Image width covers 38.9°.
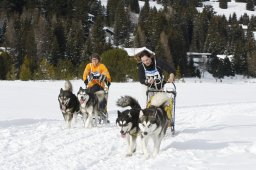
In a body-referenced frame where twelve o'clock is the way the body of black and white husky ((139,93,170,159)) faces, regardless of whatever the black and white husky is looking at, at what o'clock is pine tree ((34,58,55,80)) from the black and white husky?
The pine tree is roughly at 4 o'clock from the black and white husky.

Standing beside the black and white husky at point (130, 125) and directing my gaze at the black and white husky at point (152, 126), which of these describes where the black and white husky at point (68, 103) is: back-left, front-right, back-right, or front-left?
back-left

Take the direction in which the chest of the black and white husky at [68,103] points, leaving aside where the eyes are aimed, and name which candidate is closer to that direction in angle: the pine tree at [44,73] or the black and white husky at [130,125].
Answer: the black and white husky

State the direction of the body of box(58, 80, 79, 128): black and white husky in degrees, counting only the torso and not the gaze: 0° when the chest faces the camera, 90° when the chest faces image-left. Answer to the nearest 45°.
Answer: approximately 45°

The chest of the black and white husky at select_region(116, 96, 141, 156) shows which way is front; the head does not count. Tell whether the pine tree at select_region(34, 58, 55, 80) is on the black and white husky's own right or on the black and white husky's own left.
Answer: on the black and white husky's own right

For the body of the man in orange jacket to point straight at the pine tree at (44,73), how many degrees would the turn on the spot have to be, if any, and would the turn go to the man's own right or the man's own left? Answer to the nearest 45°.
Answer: approximately 180°

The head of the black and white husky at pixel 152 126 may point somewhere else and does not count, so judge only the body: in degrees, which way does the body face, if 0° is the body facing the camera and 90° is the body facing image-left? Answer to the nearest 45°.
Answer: approximately 45°

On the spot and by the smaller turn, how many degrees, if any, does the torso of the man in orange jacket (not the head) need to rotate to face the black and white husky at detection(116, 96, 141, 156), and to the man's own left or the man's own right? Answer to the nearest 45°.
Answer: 0° — they already face it

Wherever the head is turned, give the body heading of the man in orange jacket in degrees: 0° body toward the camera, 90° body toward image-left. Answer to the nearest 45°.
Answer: approximately 0°

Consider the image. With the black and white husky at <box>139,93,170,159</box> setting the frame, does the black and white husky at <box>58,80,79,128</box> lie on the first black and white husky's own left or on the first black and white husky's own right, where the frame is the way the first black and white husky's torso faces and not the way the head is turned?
on the first black and white husky's own right
